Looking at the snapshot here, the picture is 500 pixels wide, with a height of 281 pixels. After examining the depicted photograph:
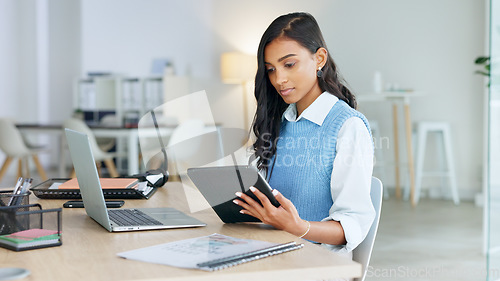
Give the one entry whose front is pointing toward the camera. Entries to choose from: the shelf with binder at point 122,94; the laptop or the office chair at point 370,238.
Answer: the shelf with binder

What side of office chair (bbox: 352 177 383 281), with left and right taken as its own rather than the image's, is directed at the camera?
left

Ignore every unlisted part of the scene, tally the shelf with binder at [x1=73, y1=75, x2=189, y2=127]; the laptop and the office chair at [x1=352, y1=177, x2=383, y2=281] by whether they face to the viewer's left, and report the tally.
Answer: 1

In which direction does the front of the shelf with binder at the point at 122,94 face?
toward the camera

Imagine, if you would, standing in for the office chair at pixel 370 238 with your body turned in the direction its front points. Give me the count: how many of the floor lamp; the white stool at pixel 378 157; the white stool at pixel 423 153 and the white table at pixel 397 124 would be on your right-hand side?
4

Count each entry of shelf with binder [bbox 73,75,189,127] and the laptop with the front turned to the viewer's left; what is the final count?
0

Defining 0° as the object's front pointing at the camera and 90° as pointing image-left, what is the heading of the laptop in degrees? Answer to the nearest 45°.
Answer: approximately 270°

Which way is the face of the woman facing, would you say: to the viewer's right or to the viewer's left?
to the viewer's left

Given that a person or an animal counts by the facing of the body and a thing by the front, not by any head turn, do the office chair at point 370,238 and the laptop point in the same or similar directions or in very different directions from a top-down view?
very different directions
